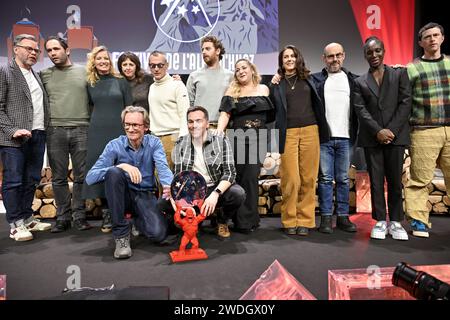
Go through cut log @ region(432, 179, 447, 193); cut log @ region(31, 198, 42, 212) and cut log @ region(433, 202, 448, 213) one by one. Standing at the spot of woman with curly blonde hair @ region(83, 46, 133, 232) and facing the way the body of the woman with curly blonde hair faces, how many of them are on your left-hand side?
2

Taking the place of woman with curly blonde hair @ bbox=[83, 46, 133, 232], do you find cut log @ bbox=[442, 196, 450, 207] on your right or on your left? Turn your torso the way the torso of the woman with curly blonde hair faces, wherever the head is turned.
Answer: on your left

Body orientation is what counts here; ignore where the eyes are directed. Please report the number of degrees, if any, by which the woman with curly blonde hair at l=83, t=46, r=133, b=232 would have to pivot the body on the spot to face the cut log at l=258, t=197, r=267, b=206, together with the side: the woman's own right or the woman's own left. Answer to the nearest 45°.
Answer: approximately 90° to the woman's own left

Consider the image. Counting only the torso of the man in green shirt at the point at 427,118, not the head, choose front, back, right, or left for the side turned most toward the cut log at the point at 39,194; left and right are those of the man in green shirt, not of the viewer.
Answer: right

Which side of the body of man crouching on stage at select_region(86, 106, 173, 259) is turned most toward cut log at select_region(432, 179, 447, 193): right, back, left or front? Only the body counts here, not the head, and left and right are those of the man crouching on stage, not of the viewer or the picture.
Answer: left

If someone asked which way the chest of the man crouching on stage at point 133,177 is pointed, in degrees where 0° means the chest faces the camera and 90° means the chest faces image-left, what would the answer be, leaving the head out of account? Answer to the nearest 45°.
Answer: approximately 0°

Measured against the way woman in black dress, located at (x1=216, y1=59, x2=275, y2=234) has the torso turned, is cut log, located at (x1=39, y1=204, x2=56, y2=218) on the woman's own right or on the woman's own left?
on the woman's own right
